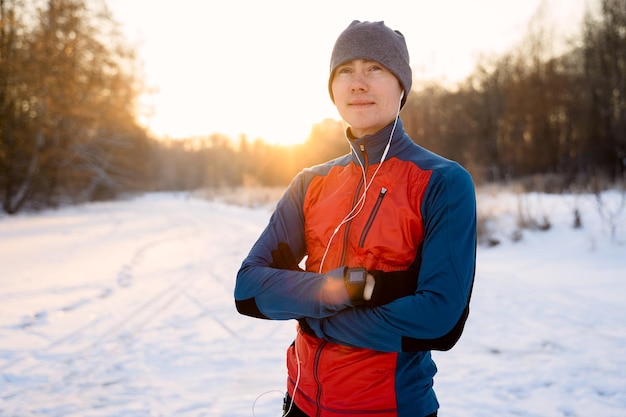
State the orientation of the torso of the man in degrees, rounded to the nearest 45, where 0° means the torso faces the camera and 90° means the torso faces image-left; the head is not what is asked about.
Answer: approximately 45°
